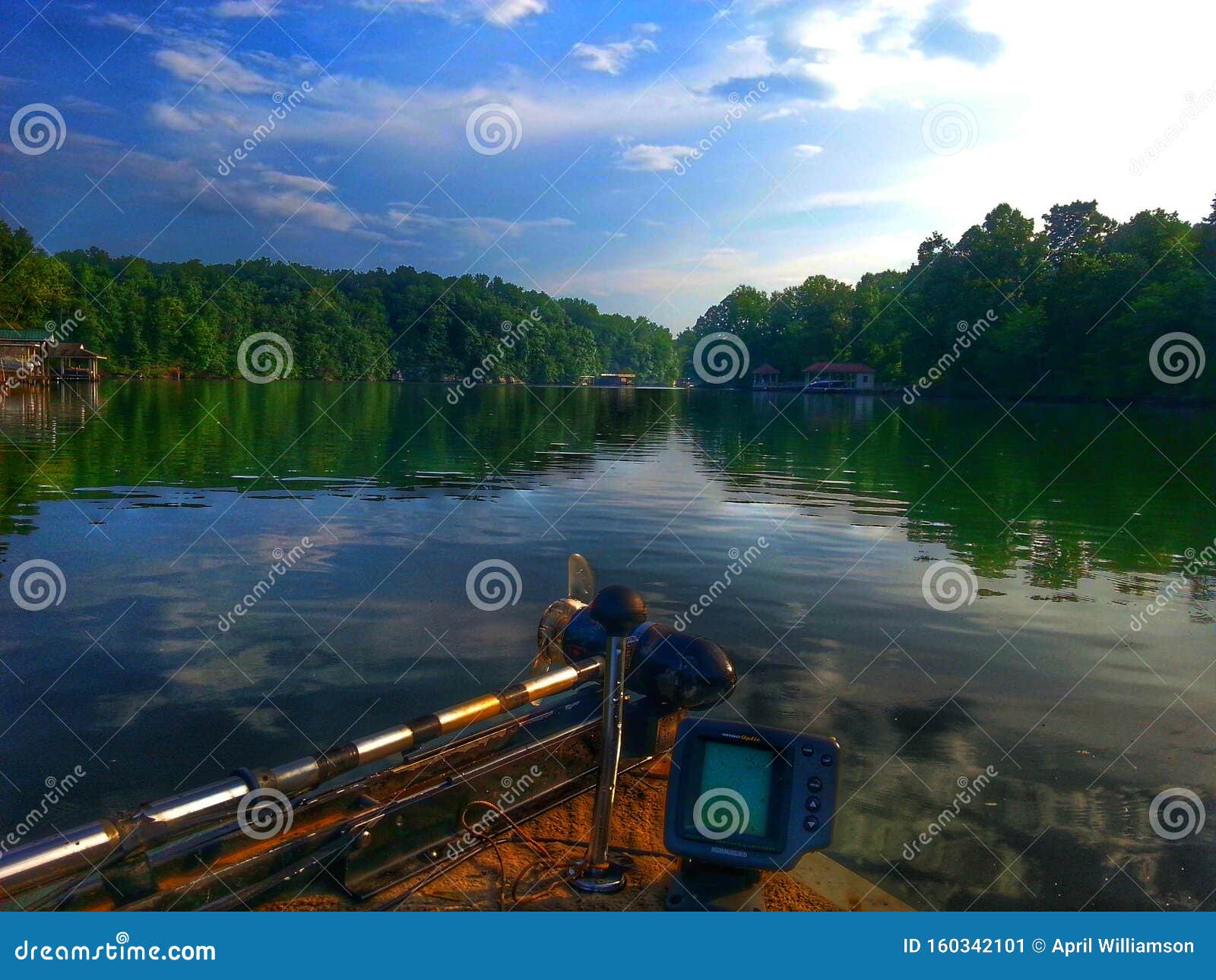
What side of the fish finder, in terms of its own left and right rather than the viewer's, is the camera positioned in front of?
front
